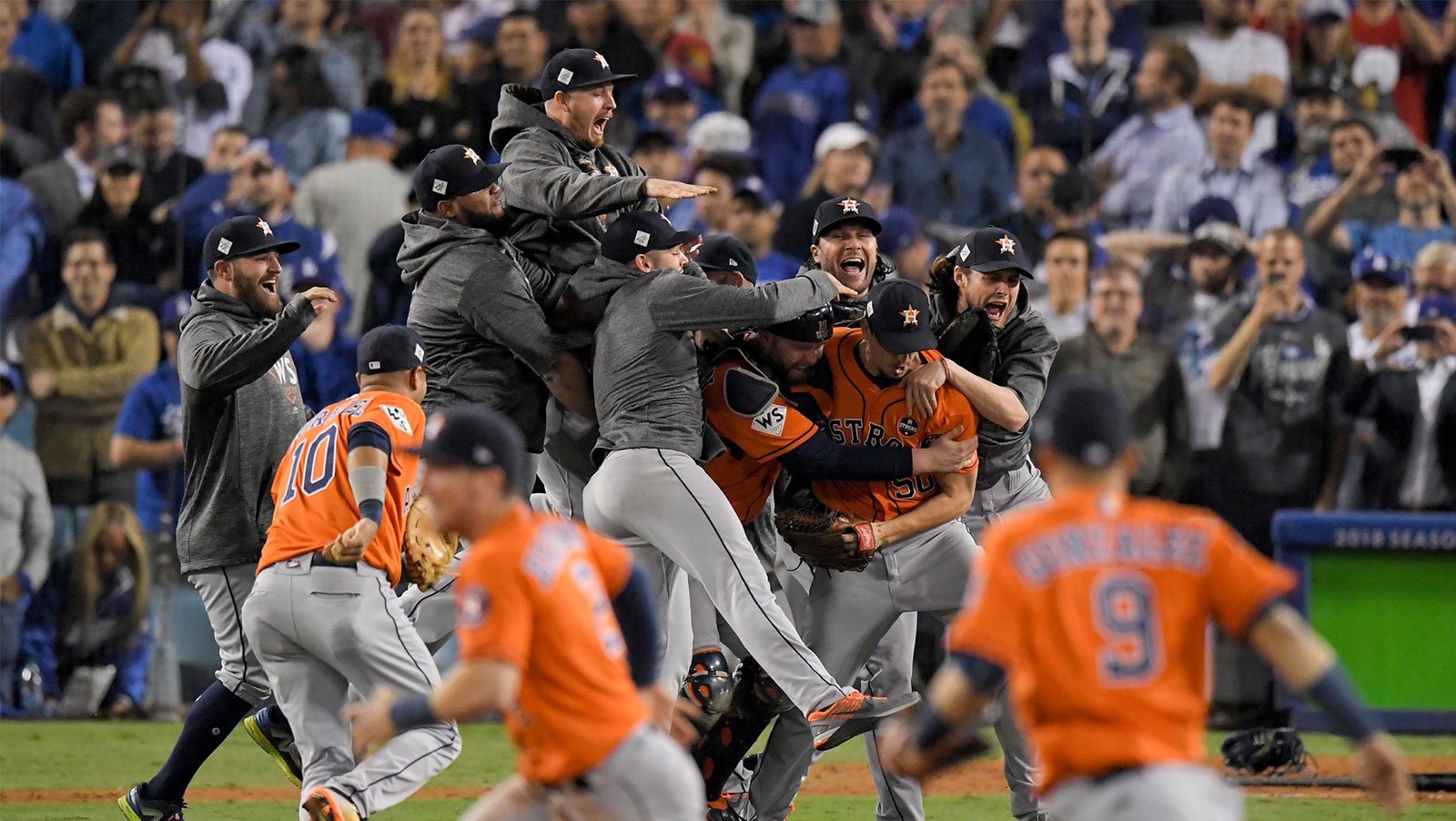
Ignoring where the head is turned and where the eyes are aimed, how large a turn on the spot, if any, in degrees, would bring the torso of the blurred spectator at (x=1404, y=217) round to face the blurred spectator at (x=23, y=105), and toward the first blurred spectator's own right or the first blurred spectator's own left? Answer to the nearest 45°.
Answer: approximately 90° to the first blurred spectator's own right

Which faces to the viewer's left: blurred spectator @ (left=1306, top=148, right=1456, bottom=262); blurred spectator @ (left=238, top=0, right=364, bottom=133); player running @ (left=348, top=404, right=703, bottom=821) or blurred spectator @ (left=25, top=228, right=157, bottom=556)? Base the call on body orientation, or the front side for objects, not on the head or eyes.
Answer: the player running

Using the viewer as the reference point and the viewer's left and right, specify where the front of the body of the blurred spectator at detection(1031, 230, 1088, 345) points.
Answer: facing the viewer

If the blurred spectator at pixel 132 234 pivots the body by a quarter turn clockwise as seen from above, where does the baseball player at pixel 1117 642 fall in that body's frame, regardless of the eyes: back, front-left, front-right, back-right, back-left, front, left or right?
left

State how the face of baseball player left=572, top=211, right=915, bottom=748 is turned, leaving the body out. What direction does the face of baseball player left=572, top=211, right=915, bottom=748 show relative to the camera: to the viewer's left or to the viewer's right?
to the viewer's right

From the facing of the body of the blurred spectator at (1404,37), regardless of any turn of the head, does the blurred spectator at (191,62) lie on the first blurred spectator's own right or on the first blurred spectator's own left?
on the first blurred spectator's own right

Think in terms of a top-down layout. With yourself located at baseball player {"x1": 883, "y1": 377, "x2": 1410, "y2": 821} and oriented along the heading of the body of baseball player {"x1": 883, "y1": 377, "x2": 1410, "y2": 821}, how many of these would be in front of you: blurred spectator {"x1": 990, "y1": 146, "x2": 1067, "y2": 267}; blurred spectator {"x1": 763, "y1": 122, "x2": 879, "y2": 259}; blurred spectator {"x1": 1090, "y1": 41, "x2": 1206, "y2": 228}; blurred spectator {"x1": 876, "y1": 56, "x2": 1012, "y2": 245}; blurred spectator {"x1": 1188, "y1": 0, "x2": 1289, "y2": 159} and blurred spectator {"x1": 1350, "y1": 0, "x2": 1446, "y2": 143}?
6

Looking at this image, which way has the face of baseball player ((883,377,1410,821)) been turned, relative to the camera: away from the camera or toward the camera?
away from the camera

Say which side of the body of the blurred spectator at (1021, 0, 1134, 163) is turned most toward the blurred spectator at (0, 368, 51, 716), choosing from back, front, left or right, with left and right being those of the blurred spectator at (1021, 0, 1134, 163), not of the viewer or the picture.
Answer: right

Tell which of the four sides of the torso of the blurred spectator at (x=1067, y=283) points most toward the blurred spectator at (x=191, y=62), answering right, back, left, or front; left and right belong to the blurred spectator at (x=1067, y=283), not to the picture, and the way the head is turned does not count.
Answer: right
